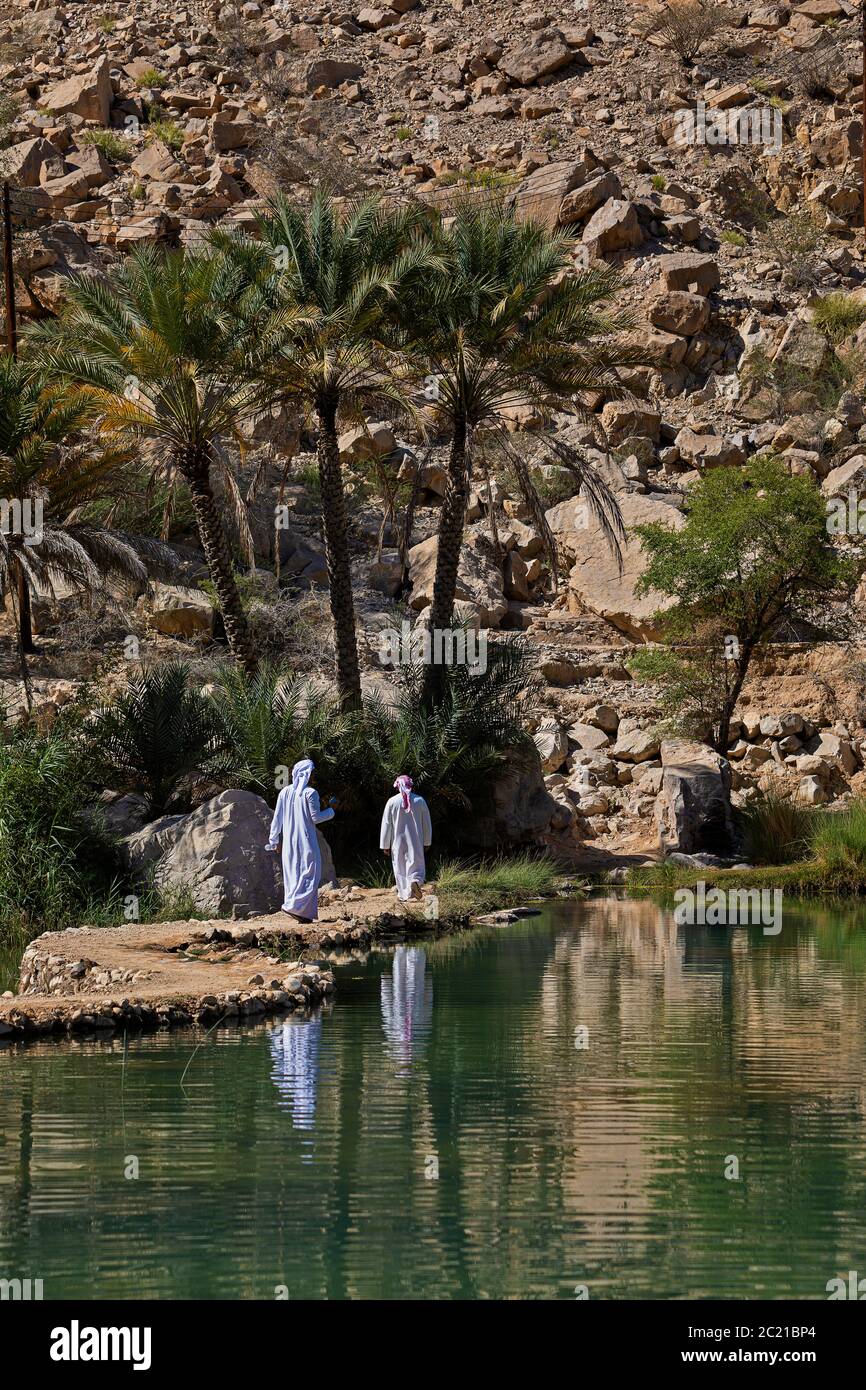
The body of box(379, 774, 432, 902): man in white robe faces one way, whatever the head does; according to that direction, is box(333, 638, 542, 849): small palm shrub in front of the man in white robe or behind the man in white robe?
in front

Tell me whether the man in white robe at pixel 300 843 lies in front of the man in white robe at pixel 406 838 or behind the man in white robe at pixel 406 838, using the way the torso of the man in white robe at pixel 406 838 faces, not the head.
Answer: behind

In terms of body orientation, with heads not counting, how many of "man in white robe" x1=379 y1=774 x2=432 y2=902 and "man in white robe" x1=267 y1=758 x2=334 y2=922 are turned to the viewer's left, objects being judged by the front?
0

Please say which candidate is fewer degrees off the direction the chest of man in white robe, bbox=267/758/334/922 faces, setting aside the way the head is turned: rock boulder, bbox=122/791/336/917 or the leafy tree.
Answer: the leafy tree

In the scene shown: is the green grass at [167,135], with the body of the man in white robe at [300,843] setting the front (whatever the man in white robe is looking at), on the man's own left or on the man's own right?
on the man's own left

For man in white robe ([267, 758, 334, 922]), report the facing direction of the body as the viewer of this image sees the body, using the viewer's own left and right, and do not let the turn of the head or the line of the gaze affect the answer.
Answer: facing away from the viewer and to the right of the viewer

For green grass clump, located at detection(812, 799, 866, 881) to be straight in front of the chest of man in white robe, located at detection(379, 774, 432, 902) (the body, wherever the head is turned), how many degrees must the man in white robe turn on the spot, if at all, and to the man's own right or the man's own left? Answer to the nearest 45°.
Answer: approximately 45° to the man's own right

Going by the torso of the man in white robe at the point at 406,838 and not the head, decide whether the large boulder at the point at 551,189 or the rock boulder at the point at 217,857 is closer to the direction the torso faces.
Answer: the large boulder

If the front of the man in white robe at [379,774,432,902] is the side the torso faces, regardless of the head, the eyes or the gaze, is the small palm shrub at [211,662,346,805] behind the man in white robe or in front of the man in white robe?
in front

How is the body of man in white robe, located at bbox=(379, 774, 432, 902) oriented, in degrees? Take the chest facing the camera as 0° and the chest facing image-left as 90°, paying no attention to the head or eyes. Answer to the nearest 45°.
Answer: approximately 180°

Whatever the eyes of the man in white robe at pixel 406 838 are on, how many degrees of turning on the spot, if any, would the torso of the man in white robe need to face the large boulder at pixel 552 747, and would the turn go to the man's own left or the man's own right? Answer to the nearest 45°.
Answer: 0° — they already face it

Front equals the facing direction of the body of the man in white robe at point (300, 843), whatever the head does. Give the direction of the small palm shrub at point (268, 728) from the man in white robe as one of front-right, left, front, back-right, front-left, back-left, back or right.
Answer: front-left
